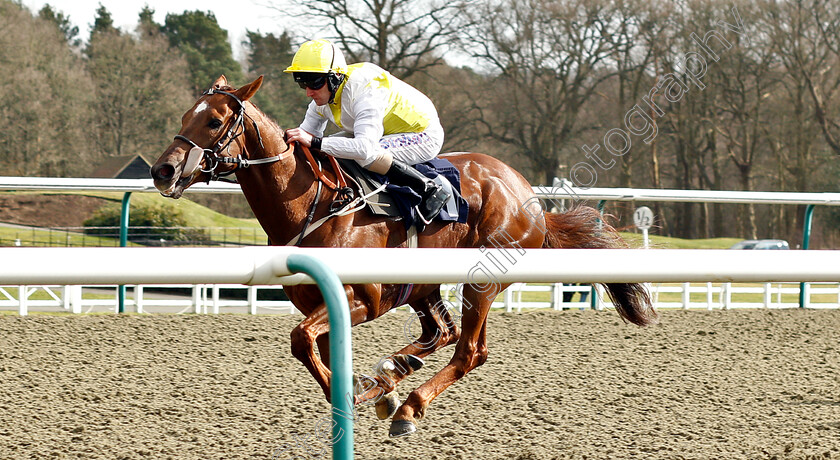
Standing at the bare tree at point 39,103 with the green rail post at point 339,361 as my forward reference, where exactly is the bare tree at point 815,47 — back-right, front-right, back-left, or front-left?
front-left

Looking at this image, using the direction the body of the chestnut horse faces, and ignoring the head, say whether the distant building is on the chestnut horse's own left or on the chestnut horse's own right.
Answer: on the chestnut horse's own right

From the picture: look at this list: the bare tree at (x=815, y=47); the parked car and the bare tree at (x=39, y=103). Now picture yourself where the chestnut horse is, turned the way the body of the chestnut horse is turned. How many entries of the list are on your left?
0

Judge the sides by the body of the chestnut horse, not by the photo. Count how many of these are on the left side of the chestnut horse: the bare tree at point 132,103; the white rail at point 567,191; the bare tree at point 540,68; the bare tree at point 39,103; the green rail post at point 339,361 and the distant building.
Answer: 1

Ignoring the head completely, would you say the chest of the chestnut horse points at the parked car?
no

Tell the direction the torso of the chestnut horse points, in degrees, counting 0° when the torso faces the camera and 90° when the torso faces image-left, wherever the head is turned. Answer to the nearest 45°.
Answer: approximately 90°

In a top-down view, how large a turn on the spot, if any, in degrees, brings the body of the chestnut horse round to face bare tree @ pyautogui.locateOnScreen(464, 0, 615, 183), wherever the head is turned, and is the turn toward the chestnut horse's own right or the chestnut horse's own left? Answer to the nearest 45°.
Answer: approximately 90° to the chestnut horse's own right

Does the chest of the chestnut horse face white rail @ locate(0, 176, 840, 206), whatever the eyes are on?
no

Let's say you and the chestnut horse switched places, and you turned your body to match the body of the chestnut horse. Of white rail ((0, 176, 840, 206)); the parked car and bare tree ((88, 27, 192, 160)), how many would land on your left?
0

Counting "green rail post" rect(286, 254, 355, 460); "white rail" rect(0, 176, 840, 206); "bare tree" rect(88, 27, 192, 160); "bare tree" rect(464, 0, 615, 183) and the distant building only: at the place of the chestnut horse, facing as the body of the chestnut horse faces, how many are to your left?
1

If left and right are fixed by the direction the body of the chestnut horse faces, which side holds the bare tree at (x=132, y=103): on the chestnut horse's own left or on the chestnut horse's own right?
on the chestnut horse's own right

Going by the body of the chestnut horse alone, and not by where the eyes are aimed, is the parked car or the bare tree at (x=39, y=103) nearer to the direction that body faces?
the bare tree

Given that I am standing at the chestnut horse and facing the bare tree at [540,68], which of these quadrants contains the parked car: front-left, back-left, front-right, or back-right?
front-right

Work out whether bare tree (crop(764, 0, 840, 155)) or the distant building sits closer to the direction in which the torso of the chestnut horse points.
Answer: the distant building

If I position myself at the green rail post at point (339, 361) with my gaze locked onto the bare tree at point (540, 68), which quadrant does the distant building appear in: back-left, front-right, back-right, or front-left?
front-left

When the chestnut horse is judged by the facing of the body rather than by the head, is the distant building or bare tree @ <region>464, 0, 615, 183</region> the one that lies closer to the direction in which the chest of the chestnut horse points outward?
the distant building

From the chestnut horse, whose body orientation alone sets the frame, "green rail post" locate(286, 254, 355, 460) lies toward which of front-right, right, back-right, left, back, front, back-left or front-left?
left
